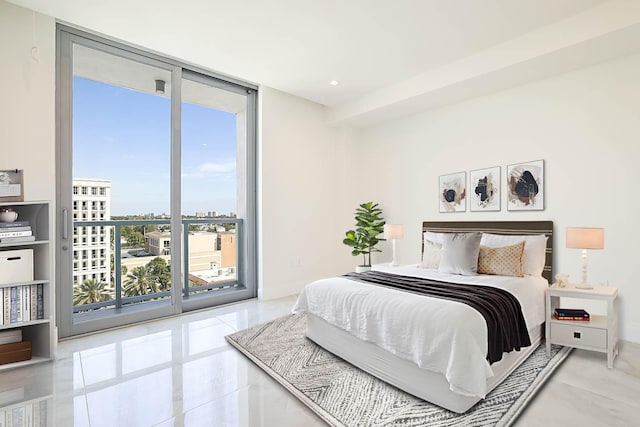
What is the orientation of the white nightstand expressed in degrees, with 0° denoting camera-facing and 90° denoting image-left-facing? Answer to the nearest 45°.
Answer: approximately 0°

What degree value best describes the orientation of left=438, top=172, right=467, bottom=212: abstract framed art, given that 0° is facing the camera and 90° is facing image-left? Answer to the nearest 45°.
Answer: approximately 45°

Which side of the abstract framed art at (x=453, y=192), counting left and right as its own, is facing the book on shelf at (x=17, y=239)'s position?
front

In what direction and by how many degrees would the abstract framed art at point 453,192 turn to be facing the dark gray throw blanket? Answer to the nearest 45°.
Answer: approximately 45° to its left

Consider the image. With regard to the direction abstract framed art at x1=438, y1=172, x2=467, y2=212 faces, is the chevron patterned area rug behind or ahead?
ahead

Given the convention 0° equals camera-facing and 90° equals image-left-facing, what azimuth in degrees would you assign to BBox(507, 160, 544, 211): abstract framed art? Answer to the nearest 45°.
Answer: approximately 45°

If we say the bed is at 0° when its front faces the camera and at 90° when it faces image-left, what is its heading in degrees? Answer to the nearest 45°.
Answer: approximately 45°
